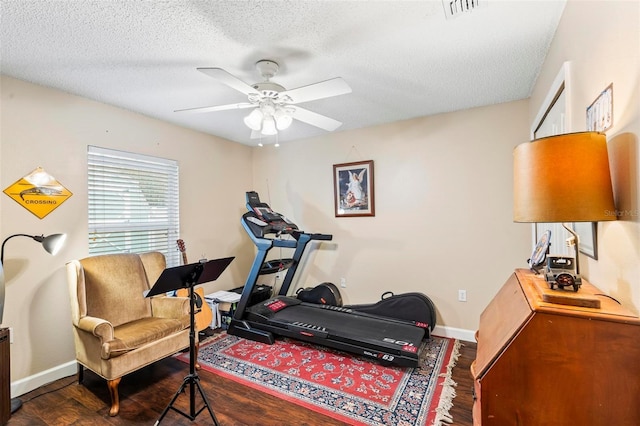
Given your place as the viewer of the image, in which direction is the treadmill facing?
facing away from the viewer and to the left of the viewer

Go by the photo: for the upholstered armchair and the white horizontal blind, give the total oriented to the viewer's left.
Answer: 0

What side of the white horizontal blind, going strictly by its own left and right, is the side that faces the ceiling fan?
front

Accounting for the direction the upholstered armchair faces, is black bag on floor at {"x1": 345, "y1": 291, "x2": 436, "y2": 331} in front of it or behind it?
in front

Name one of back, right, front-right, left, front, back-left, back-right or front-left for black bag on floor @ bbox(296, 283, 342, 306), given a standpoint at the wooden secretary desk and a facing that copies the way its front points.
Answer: front-right

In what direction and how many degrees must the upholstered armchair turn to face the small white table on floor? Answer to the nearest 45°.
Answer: approximately 90° to its left

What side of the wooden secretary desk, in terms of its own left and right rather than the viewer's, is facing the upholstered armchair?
front

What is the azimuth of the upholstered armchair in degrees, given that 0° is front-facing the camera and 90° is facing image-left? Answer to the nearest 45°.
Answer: approximately 315°

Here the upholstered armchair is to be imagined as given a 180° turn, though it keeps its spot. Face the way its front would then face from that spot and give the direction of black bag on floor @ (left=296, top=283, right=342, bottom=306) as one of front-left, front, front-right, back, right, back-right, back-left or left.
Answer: back-right

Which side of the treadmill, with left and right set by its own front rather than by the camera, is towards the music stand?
left

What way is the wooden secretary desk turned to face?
to the viewer's left

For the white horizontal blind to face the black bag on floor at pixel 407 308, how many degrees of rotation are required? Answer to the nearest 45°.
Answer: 0° — it already faces it

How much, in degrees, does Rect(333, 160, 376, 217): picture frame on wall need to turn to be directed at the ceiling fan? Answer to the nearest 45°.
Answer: approximately 45° to its left
